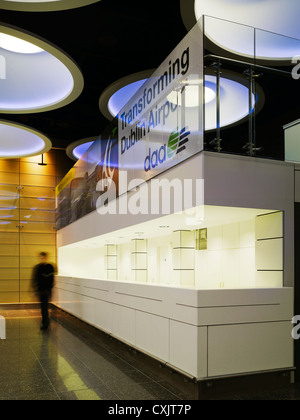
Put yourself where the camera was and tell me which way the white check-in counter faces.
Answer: facing the viewer and to the left of the viewer

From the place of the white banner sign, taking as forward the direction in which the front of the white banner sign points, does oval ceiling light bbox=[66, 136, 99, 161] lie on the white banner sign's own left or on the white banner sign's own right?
on the white banner sign's own right

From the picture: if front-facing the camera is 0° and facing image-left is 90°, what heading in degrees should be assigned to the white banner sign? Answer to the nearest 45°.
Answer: approximately 45°

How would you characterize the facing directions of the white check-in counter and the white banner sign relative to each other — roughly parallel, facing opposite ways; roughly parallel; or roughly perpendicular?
roughly parallel

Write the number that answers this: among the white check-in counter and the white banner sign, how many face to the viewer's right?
0
